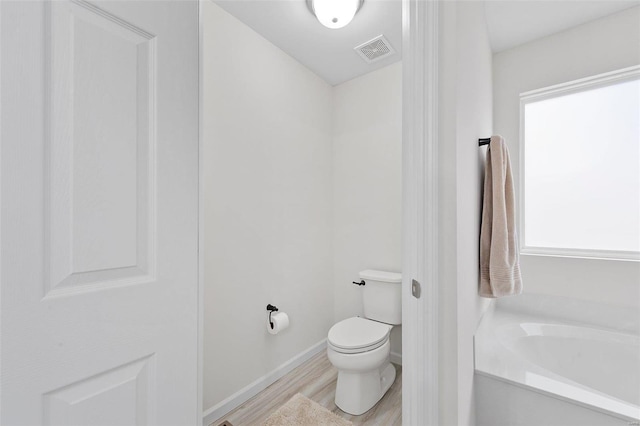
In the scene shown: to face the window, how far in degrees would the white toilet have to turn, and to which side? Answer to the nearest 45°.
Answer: approximately 135° to its left

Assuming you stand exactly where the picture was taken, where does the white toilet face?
facing the viewer and to the left of the viewer
